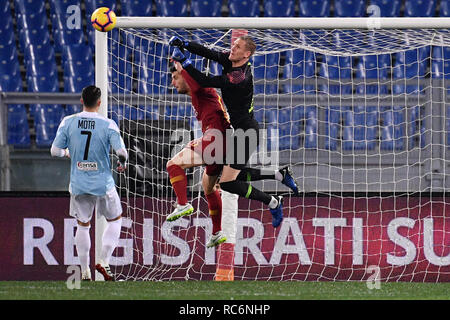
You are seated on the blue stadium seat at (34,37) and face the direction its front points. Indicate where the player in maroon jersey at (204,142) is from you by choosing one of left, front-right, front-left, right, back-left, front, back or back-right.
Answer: front

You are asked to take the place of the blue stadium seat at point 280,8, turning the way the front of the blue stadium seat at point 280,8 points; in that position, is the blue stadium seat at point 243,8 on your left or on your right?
on your right

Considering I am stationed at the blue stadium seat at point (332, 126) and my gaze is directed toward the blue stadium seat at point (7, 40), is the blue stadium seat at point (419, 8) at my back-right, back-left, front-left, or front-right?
front-right

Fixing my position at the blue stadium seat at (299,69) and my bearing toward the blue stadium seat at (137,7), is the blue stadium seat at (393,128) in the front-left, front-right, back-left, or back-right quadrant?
back-left

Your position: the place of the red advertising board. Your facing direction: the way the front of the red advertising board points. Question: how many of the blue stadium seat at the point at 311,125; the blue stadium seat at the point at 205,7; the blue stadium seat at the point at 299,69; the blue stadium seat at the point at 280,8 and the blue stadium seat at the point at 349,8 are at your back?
5

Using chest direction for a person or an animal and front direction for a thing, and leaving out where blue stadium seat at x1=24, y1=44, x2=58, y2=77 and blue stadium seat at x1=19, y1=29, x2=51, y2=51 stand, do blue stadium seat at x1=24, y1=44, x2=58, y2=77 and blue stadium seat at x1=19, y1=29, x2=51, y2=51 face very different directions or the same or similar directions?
same or similar directions

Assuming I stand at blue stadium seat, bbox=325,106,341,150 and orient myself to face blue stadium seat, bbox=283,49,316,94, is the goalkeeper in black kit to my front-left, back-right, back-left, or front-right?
back-left

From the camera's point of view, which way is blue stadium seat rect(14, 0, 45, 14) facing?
toward the camera

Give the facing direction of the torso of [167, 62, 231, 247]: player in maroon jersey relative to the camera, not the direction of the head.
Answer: to the viewer's left

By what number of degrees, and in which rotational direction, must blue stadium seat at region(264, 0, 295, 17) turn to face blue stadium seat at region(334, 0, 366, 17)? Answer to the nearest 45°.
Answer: approximately 90° to its left

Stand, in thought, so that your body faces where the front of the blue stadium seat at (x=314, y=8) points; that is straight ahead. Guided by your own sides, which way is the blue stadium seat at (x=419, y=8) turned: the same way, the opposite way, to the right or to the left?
the same way

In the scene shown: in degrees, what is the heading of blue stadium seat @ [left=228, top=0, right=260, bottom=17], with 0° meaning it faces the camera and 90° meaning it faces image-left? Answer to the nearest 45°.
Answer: approximately 0°

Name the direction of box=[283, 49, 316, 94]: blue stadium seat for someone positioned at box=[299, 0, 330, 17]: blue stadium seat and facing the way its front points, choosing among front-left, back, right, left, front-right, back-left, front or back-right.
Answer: front

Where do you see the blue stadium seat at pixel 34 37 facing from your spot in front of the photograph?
facing the viewer

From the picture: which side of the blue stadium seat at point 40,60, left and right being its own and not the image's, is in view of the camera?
front

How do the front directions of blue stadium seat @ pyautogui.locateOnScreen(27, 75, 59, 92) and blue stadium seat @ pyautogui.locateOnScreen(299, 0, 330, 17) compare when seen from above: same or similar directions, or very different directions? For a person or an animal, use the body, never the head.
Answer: same or similar directions

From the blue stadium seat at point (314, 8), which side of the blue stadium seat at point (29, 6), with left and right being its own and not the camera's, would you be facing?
left

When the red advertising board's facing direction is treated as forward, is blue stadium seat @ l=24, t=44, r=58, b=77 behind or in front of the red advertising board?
behind
